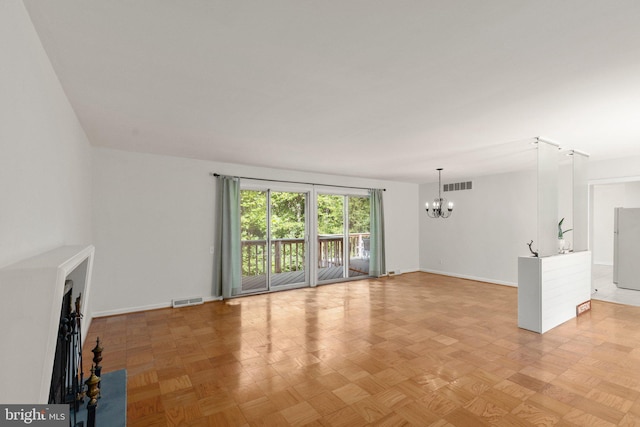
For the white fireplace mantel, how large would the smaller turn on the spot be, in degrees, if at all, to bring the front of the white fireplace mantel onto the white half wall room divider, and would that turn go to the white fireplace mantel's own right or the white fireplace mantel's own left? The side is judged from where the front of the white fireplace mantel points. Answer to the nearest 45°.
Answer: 0° — it already faces it

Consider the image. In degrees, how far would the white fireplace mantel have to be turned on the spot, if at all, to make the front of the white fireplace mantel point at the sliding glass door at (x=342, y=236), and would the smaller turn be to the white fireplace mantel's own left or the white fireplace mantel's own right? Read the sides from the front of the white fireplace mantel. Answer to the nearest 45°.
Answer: approximately 45° to the white fireplace mantel's own left

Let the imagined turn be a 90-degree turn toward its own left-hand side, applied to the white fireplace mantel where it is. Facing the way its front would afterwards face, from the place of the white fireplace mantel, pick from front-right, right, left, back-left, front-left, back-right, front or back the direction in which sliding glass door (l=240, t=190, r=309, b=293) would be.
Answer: front-right

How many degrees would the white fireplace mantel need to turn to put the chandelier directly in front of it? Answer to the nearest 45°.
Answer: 0° — it already faces it

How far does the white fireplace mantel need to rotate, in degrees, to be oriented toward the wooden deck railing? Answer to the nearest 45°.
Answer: approximately 45° to its left

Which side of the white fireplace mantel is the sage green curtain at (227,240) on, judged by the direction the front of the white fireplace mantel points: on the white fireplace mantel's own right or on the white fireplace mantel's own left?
on the white fireplace mantel's own left

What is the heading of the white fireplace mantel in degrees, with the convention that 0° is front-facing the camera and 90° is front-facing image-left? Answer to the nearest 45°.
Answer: approximately 270°

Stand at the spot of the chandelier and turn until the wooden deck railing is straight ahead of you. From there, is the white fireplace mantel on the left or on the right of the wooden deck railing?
left
